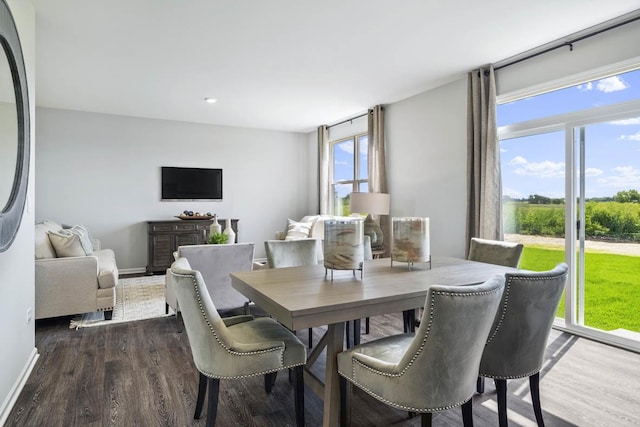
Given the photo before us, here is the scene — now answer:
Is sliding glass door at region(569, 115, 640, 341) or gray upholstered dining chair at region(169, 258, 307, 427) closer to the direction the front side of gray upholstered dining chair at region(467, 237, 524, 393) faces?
the gray upholstered dining chair

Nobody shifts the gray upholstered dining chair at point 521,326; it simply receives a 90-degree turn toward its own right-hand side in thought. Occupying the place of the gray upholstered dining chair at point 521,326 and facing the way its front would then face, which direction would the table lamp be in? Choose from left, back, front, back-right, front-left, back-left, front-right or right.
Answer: left

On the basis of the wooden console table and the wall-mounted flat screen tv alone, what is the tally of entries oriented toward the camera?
2

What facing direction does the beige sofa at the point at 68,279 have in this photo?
to the viewer's right

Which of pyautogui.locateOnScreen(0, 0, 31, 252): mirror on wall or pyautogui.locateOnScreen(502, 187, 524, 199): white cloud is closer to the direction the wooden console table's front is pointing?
the mirror on wall

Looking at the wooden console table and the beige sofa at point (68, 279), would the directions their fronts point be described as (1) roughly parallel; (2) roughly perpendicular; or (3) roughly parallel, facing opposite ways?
roughly perpendicular

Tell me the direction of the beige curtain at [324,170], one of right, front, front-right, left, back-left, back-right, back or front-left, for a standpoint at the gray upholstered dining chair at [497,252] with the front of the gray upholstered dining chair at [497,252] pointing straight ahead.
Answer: right

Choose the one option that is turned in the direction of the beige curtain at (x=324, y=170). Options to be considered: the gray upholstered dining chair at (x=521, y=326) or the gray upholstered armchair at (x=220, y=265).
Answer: the gray upholstered dining chair at (x=521, y=326)

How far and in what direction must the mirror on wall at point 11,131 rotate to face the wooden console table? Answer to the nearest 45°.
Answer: approximately 45° to its left

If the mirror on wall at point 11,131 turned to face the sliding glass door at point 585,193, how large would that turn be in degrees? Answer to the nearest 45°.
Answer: approximately 45° to its right

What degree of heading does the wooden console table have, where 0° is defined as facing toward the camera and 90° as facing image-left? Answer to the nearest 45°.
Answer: approximately 0°

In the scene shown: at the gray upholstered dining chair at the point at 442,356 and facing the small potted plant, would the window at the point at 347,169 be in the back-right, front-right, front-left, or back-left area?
front-right

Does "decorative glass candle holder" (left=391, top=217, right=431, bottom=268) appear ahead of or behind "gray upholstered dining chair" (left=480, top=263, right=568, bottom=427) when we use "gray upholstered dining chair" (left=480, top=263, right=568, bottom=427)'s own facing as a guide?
ahead

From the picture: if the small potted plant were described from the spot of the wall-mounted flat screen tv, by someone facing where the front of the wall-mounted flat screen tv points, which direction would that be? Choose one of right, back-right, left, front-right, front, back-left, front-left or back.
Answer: front
